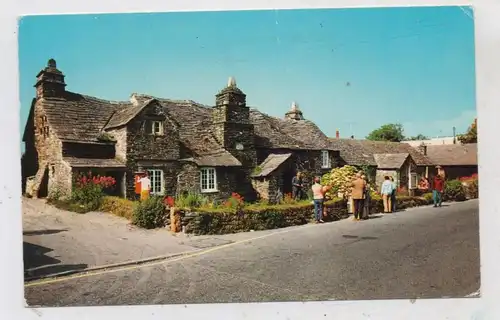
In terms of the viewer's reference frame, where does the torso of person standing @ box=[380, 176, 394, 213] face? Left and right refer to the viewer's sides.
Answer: facing away from the viewer

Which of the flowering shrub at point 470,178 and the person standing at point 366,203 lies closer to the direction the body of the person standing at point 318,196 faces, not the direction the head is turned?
the flowering shrub

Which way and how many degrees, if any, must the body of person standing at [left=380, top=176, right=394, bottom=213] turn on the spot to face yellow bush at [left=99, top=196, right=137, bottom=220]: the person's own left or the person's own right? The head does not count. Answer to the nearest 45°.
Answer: approximately 135° to the person's own left

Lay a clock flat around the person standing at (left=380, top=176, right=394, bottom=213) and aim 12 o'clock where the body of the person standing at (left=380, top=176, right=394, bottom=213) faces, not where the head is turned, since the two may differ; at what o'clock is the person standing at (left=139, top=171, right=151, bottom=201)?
the person standing at (left=139, top=171, right=151, bottom=201) is roughly at 8 o'clock from the person standing at (left=380, top=176, right=394, bottom=213).
